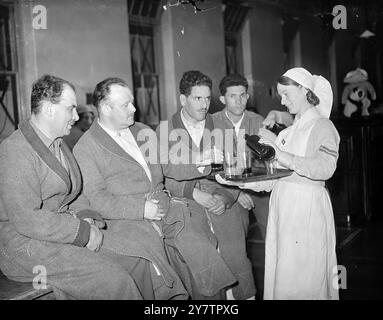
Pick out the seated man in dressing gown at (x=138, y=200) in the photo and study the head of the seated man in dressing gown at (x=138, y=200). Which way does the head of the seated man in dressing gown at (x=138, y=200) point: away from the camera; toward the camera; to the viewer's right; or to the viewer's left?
to the viewer's right

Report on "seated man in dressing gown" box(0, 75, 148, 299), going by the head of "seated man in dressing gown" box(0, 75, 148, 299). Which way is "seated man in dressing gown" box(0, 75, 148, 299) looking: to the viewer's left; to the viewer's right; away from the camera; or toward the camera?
to the viewer's right

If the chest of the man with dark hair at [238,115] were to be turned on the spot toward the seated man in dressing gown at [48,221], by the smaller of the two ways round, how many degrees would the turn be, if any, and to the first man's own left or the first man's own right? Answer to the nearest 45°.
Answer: approximately 45° to the first man's own right

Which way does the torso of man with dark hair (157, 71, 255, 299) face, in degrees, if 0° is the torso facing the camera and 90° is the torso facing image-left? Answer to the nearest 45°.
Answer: approximately 315°

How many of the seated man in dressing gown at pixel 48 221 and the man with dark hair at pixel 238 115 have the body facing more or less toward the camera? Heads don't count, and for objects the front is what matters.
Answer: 1

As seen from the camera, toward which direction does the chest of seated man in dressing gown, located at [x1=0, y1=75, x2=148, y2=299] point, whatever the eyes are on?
to the viewer's right
